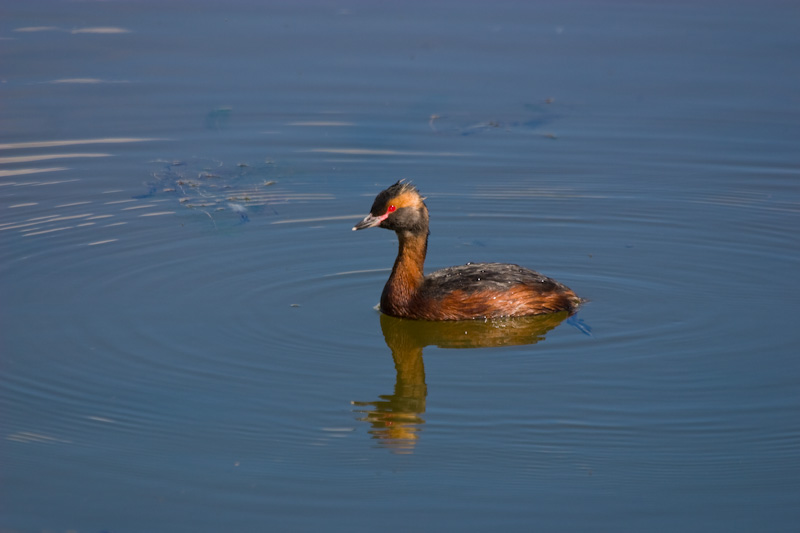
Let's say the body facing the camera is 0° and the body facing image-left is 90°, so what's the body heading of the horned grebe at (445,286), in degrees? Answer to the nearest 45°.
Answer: approximately 90°
